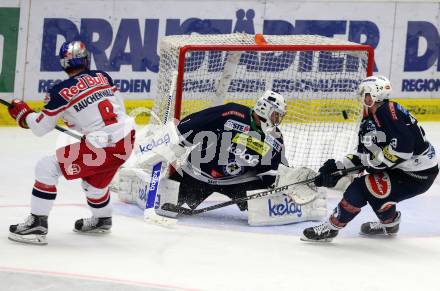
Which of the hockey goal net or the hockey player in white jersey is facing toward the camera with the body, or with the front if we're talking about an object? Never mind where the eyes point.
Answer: the hockey goal net

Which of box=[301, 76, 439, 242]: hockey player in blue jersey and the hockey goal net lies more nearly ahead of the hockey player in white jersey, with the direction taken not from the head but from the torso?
the hockey goal net

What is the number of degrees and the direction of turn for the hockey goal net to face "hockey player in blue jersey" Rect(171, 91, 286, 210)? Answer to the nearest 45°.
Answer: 0° — it already faces them

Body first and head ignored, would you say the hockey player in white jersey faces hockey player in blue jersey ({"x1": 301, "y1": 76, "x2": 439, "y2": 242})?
no

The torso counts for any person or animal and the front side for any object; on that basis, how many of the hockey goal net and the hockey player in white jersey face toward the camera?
1

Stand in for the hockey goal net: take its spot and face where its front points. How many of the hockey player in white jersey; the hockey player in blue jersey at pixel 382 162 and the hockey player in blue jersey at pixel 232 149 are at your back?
0

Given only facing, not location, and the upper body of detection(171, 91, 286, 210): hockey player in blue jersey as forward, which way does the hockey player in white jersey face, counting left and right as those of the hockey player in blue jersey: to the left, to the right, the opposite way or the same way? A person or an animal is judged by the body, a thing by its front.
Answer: the opposite way
